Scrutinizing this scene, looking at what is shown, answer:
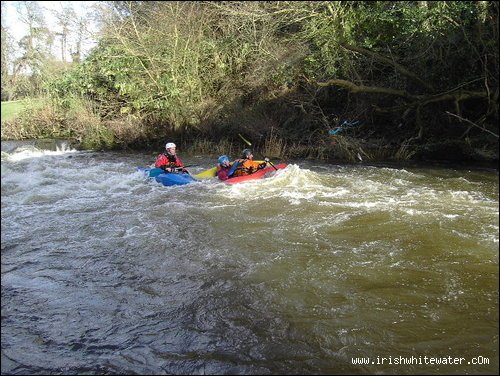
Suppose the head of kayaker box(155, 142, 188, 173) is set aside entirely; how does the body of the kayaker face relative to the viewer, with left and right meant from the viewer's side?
facing the viewer and to the right of the viewer

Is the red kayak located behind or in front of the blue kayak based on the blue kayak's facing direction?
in front

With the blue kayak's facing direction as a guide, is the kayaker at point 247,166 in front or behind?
in front

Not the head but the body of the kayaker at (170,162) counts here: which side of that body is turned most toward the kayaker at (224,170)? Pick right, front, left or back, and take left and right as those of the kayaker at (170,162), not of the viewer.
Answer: front

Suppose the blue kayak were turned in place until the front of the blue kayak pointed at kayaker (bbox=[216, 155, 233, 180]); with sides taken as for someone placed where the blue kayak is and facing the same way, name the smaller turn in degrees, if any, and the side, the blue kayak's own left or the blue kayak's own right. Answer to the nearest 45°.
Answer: approximately 45° to the blue kayak's own left

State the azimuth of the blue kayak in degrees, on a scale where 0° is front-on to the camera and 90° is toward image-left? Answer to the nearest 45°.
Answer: approximately 315°
